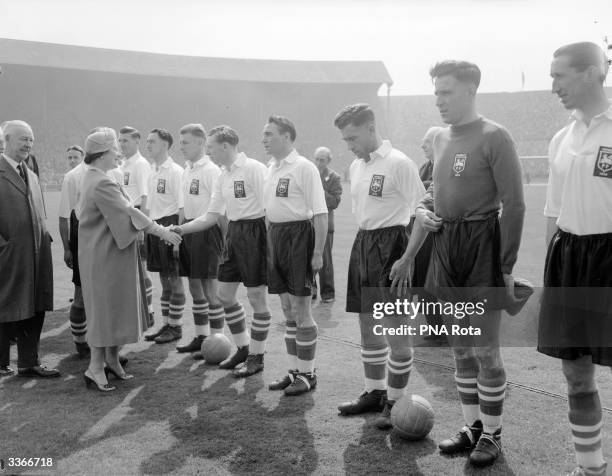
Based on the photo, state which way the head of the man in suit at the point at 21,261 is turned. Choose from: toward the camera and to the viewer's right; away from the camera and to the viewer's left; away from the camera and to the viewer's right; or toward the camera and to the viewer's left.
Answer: toward the camera and to the viewer's right

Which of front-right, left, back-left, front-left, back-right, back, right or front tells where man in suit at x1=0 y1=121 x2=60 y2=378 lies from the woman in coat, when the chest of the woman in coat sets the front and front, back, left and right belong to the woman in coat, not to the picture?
back-left

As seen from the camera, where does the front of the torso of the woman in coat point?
to the viewer's right

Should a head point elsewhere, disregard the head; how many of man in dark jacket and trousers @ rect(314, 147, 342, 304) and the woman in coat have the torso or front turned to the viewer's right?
1

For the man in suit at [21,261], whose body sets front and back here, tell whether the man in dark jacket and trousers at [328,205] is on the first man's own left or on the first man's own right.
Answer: on the first man's own left

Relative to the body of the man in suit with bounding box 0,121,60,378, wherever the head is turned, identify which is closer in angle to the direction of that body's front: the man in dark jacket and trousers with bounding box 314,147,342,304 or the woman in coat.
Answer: the woman in coat

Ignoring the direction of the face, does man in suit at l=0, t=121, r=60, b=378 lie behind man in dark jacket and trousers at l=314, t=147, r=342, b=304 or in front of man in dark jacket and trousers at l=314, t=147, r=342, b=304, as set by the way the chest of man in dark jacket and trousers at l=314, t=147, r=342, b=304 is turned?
in front

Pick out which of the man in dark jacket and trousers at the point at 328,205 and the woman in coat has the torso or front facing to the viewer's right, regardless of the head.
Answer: the woman in coat

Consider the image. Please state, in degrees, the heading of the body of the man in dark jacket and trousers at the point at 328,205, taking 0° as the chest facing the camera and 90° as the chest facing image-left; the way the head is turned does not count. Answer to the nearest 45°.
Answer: approximately 45°

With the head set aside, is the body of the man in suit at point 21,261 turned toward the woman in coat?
yes

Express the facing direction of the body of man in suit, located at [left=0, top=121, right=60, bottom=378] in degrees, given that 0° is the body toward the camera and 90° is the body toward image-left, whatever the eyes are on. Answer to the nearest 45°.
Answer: approximately 315°

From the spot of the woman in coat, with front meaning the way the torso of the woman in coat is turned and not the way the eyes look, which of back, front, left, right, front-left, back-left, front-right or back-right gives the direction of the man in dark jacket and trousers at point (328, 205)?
front-left
